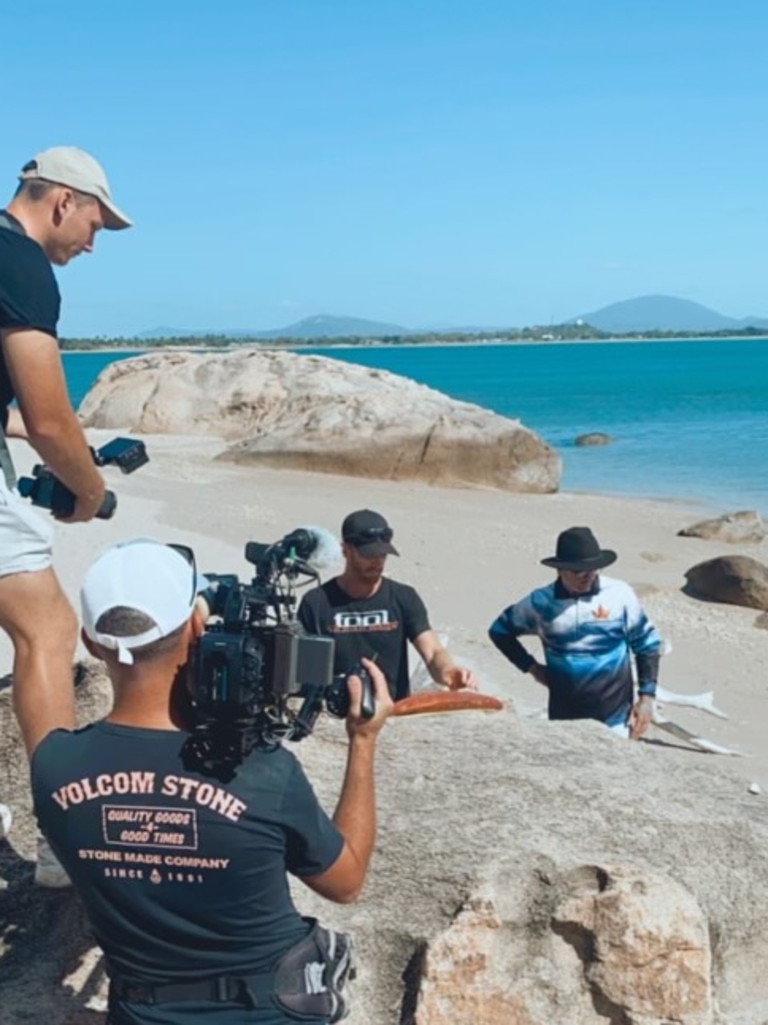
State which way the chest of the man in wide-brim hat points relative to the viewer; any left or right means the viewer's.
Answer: facing the viewer

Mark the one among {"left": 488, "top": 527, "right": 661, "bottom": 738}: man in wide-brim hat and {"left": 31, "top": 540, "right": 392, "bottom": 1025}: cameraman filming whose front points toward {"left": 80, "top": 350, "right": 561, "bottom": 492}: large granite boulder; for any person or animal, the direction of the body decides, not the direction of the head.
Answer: the cameraman filming

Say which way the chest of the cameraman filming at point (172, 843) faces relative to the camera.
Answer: away from the camera

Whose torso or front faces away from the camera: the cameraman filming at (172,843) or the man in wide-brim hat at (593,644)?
the cameraman filming

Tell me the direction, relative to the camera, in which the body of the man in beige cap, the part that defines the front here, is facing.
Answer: to the viewer's right

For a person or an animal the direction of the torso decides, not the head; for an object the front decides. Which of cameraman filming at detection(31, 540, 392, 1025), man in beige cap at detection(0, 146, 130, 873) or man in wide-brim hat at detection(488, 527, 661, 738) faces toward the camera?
the man in wide-brim hat

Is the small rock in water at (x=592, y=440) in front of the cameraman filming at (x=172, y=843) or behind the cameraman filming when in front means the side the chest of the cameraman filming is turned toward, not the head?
in front

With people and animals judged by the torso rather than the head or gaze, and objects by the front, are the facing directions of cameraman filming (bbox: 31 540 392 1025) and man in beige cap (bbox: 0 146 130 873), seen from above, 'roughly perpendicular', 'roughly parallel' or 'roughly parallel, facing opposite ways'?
roughly perpendicular

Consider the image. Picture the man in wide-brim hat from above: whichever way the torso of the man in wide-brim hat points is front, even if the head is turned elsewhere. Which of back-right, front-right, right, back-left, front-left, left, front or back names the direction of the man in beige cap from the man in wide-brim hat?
front-right

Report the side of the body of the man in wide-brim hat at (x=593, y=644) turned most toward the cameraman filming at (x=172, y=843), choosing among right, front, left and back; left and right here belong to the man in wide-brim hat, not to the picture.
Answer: front

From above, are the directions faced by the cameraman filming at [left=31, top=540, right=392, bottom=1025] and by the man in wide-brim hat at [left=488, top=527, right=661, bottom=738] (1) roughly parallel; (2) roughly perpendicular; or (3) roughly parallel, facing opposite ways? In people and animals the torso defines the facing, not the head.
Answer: roughly parallel, facing opposite ways

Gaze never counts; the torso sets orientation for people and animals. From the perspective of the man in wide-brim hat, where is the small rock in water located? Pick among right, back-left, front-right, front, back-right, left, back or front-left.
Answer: back

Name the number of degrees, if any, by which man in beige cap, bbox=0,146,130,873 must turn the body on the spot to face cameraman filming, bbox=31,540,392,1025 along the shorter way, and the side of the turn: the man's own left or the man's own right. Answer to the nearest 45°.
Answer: approximately 90° to the man's own right

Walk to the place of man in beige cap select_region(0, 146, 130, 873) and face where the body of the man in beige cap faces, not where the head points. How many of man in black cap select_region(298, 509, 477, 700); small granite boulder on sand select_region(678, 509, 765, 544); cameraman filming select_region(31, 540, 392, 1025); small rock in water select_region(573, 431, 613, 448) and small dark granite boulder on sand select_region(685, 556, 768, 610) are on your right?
1

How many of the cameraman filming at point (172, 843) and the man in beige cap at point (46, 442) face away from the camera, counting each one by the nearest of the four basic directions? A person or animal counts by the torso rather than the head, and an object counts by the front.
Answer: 1

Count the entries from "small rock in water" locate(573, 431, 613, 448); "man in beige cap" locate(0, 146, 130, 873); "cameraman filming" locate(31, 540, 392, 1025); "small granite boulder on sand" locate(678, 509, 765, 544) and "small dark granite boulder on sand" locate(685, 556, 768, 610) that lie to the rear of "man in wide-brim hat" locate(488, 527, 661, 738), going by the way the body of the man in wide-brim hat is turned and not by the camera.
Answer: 3

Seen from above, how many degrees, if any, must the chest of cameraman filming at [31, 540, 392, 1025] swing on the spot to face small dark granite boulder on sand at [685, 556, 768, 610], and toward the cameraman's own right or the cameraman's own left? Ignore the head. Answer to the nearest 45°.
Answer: approximately 45° to the cameraman's own right
